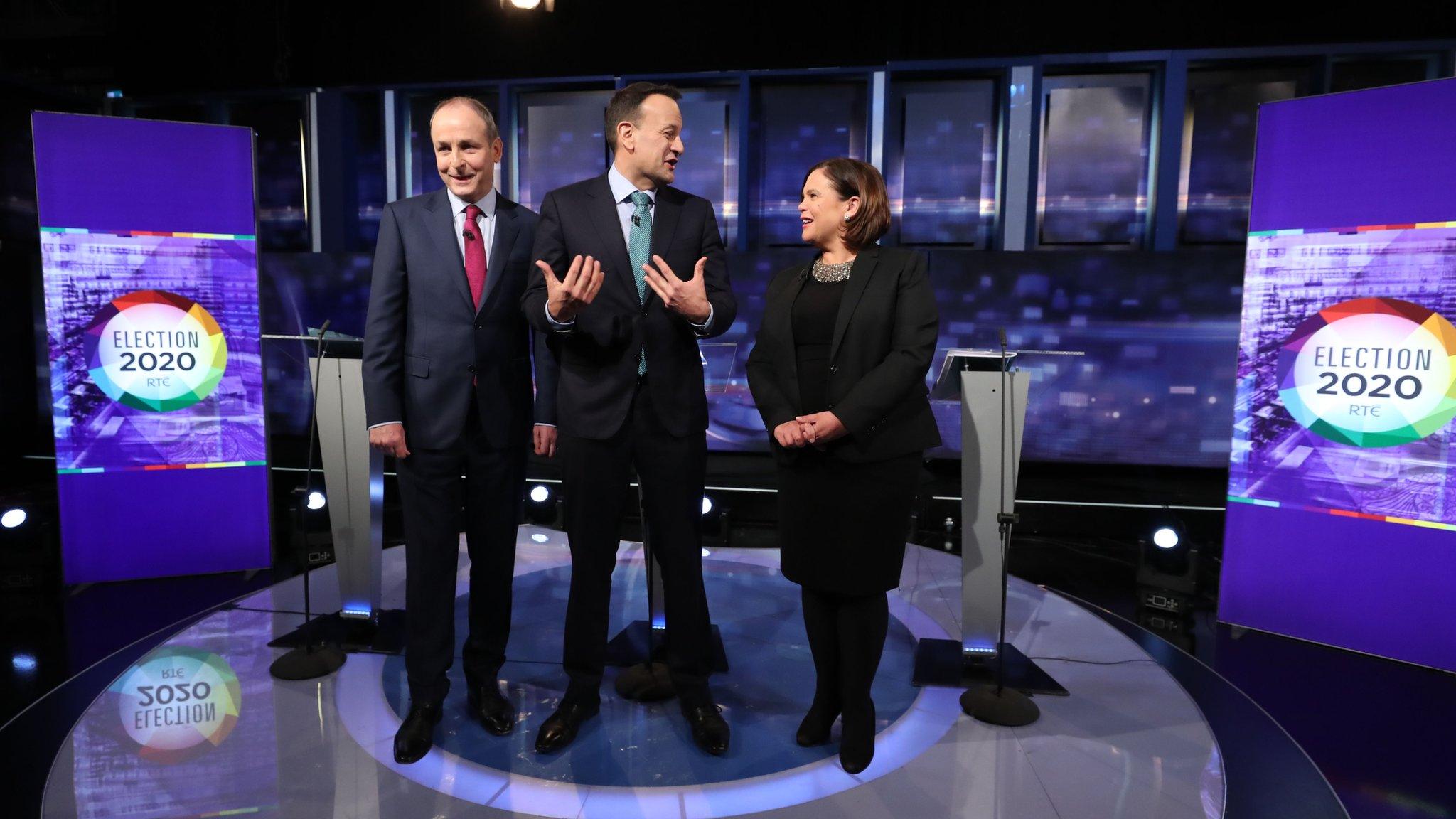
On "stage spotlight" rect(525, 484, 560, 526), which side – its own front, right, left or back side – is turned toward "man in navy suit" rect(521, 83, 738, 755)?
front

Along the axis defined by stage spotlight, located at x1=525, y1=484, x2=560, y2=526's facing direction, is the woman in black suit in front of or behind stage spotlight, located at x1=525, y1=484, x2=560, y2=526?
in front

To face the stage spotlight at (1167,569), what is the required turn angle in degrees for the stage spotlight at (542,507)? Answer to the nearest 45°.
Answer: approximately 45° to its left

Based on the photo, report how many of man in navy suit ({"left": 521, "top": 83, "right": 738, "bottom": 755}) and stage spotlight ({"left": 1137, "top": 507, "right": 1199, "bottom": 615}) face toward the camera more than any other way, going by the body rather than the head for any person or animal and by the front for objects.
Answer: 2

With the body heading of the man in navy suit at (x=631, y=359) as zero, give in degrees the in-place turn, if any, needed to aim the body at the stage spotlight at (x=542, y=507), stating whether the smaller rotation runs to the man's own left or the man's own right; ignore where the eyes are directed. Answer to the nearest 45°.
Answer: approximately 180°

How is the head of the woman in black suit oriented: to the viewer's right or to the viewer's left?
to the viewer's left

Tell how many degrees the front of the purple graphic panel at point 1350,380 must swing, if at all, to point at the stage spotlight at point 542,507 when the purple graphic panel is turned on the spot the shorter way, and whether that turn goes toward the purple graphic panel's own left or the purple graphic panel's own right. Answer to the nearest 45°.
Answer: approximately 45° to the purple graphic panel's own right

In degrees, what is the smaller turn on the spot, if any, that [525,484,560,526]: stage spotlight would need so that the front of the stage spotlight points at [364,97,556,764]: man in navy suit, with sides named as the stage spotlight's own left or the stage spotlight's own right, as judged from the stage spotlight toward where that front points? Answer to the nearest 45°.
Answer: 0° — it already faces them

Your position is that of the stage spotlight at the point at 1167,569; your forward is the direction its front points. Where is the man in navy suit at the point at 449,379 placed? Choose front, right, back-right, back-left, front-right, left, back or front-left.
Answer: front-right

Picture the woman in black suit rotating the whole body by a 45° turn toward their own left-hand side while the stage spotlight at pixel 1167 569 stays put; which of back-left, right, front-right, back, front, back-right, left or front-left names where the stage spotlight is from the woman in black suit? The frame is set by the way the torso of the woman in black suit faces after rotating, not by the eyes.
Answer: back-left

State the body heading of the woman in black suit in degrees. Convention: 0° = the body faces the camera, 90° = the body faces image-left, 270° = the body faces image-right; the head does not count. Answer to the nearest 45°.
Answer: approximately 45°

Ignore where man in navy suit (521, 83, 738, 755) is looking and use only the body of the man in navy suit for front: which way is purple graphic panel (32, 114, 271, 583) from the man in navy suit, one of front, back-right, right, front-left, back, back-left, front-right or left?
back-right
